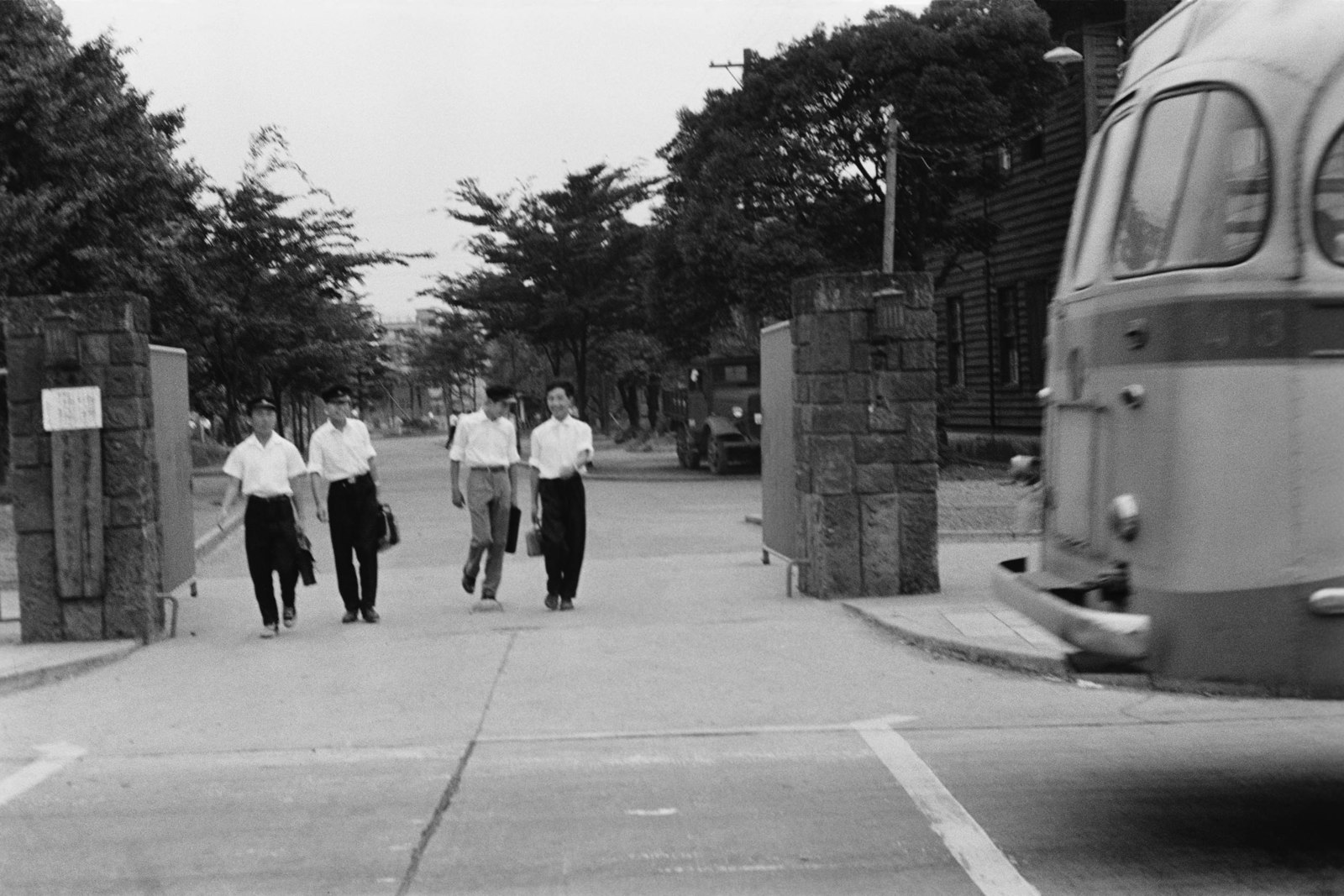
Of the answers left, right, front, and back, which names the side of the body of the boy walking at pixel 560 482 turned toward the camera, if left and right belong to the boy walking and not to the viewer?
front

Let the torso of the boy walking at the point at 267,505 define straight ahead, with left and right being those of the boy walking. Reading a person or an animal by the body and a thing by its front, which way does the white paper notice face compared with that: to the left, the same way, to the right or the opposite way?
the same way

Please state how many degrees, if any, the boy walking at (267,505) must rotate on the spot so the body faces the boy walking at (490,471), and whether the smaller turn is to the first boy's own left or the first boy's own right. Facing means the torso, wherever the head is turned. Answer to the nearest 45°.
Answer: approximately 90° to the first boy's own left

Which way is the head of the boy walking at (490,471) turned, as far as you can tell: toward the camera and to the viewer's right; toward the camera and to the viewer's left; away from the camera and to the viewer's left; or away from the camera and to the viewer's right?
toward the camera and to the viewer's right

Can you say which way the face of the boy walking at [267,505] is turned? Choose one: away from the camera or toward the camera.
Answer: toward the camera

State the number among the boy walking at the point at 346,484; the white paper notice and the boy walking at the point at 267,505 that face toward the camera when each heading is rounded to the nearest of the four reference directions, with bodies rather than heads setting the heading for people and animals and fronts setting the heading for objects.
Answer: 3

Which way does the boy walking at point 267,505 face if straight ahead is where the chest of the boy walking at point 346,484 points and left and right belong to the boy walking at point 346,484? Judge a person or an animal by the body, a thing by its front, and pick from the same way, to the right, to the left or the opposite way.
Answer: the same way

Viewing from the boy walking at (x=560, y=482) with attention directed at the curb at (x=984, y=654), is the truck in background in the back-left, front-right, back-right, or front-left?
back-left

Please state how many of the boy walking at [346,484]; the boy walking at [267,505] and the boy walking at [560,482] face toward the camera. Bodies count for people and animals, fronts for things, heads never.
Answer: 3

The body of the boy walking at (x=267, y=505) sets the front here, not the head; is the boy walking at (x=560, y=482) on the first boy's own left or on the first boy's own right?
on the first boy's own left

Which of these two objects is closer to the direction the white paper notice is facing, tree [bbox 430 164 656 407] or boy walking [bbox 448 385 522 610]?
the boy walking

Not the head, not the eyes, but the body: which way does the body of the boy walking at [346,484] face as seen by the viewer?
toward the camera

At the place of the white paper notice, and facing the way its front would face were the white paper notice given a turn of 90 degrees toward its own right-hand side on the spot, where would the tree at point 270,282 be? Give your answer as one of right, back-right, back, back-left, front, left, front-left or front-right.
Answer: right

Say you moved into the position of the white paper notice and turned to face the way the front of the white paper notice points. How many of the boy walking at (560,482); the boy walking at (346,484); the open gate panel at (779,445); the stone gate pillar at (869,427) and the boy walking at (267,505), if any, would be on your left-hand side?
5

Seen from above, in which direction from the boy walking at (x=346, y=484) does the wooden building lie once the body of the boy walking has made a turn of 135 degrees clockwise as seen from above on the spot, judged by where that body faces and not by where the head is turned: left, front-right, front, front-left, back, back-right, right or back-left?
right

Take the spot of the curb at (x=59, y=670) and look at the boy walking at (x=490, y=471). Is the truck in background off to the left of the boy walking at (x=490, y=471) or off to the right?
left

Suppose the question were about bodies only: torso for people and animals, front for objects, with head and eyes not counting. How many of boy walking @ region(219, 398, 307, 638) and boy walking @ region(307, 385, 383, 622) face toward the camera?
2

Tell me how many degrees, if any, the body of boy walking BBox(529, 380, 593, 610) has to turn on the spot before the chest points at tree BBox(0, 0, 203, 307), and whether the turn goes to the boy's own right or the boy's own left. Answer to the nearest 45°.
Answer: approximately 135° to the boy's own right
